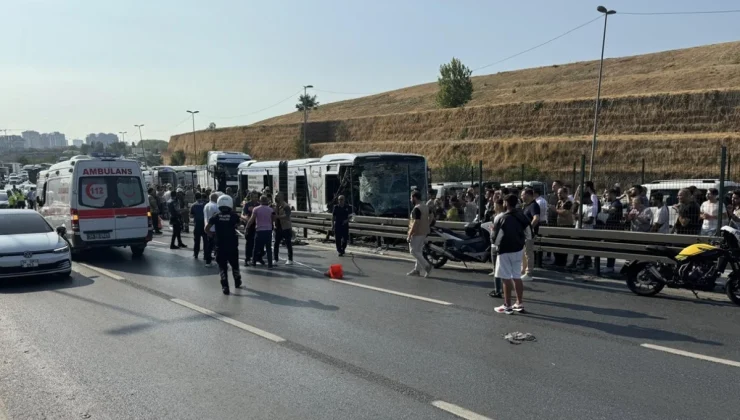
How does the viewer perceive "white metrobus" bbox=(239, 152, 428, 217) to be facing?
facing the viewer and to the right of the viewer

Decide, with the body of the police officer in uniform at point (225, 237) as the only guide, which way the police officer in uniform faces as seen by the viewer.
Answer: away from the camera

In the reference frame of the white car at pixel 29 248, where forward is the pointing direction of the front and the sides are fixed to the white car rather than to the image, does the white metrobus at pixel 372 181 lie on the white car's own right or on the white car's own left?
on the white car's own left

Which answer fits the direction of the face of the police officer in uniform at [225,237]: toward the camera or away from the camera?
away from the camera

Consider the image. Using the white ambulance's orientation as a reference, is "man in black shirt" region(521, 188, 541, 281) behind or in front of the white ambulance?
behind

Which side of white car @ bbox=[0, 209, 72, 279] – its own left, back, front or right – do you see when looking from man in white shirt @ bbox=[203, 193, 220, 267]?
left

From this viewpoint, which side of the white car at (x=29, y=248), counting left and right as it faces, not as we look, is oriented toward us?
front

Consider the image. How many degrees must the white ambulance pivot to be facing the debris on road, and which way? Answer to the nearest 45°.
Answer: approximately 180°

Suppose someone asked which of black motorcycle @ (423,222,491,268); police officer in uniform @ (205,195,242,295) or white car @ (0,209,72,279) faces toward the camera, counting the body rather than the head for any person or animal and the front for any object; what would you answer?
the white car
